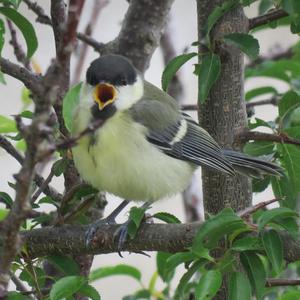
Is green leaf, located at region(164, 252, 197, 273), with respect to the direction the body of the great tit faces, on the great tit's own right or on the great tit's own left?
on the great tit's own left

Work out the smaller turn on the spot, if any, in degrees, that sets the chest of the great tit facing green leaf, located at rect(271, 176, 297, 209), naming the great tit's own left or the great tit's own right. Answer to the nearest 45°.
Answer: approximately 135° to the great tit's own left

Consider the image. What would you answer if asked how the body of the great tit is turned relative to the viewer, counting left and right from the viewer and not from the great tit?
facing the viewer and to the left of the viewer

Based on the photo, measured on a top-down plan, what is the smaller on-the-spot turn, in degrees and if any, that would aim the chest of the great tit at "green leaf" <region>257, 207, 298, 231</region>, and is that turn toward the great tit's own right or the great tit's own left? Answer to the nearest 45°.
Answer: approximately 90° to the great tit's own left

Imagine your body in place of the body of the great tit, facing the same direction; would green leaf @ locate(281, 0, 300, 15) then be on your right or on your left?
on your left

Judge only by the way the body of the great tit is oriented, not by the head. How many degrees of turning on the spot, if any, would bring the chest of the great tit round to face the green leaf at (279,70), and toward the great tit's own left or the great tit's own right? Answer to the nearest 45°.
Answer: approximately 135° to the great tit's own left
